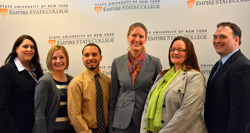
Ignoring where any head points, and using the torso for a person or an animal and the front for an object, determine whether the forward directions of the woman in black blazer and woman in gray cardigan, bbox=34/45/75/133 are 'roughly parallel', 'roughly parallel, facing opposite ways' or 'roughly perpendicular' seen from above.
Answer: roughly parallel

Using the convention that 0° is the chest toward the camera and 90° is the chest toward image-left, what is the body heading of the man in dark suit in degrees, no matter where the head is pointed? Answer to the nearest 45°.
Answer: approximately 45°

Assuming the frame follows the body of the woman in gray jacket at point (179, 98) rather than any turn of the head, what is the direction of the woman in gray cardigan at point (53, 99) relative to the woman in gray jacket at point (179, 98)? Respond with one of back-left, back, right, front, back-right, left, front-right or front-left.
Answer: front-right

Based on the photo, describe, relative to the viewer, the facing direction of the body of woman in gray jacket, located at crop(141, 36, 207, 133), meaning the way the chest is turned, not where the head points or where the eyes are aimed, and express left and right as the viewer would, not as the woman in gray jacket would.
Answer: facing the viewer and to the left of the viewer

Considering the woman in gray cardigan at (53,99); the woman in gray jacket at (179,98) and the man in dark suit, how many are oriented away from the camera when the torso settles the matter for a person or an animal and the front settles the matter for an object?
0

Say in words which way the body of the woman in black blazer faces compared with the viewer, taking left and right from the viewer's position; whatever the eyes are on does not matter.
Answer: facing the viewer and to the right of the viewer

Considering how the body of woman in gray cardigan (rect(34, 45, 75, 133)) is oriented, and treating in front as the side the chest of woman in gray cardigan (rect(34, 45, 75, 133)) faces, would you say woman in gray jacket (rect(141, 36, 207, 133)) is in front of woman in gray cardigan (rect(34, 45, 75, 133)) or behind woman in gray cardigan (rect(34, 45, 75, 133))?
in front

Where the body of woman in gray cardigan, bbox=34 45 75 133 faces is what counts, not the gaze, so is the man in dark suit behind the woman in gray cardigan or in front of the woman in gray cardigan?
in front

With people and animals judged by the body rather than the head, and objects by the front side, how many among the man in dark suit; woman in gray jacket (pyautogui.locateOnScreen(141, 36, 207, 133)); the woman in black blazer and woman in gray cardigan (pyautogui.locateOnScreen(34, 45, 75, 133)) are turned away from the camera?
0
